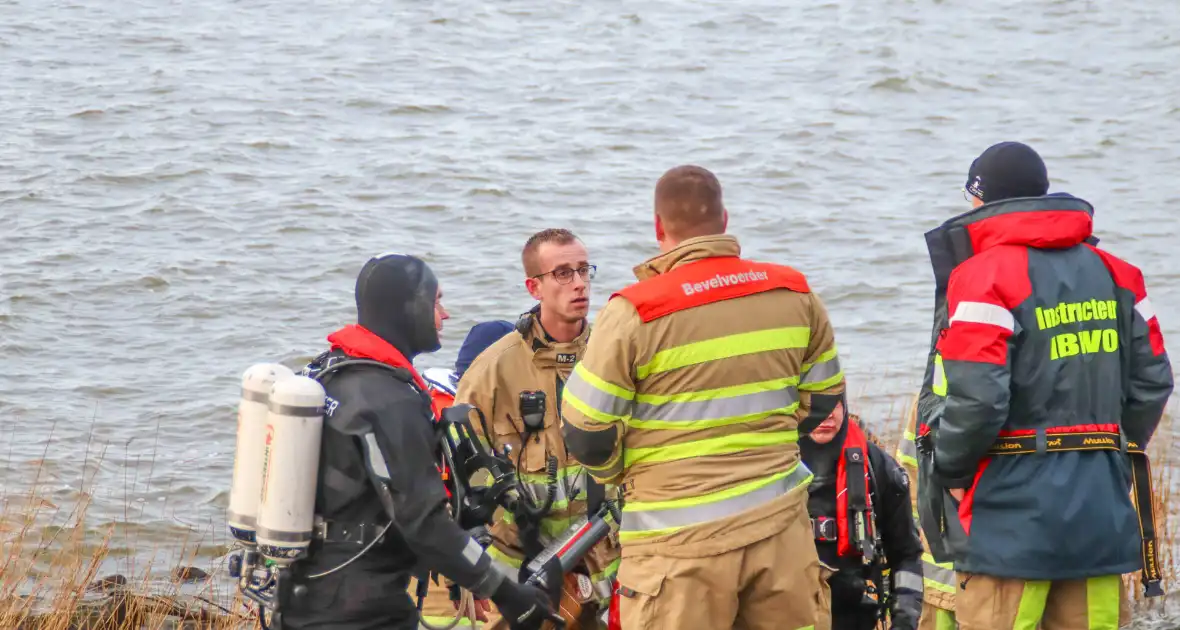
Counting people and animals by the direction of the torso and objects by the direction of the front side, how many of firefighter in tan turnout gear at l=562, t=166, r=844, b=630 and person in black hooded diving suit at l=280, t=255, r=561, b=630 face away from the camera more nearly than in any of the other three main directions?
1

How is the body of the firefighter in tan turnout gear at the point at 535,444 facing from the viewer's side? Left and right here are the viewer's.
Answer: facing the viewer and to the right of the viewer

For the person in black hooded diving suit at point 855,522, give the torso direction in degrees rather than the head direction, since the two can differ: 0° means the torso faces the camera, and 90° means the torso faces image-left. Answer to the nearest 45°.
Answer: approximately 45°

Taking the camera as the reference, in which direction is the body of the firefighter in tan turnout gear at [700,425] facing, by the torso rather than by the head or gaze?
away from the camera

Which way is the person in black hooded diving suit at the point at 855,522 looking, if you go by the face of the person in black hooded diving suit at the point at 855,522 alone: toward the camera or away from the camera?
toward the camera

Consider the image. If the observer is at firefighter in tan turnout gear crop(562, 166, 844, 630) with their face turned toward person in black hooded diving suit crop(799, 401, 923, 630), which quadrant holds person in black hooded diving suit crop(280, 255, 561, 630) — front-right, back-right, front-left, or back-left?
back-left

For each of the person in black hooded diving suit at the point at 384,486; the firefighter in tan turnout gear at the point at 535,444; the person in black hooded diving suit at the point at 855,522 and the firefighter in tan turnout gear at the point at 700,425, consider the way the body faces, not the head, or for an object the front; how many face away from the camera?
1

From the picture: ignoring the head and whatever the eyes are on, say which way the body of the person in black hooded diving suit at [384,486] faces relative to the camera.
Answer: to the viewer's right

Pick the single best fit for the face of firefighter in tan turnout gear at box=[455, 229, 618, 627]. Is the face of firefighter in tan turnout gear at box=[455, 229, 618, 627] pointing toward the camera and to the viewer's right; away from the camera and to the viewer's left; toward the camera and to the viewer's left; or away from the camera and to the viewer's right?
toward the camera and to the viewer's right

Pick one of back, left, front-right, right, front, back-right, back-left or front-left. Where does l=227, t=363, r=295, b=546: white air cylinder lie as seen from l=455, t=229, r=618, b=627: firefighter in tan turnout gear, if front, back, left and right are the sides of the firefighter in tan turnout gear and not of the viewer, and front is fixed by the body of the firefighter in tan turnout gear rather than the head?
right

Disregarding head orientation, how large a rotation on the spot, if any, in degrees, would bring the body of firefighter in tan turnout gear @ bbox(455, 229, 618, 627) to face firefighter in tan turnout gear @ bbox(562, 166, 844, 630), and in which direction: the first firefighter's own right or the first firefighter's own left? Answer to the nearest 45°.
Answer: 0° — they already face them
